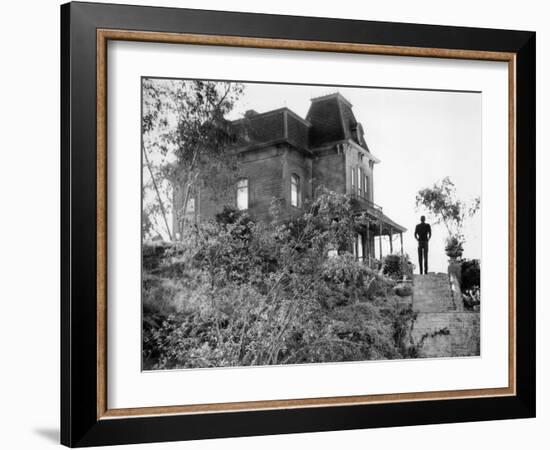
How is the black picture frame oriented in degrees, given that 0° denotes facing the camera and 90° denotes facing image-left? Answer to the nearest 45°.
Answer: approximately 315°
